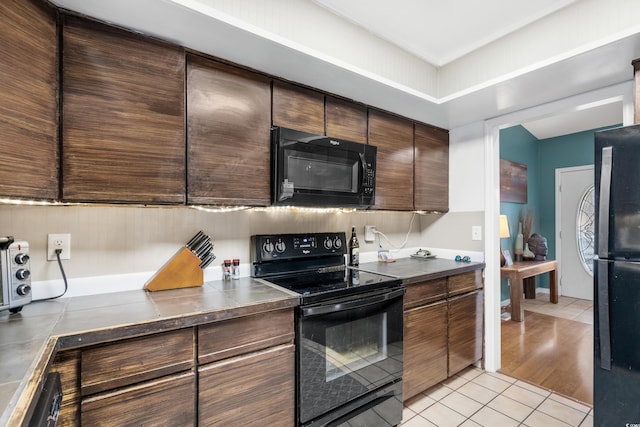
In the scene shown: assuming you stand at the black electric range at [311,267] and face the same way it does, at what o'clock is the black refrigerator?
The black refrigerator is roughly at 11 o'clock from the black electric range.

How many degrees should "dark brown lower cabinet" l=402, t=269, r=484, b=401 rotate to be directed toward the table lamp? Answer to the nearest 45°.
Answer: approximately 135° to its left

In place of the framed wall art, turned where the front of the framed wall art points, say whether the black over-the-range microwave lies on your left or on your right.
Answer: on your right

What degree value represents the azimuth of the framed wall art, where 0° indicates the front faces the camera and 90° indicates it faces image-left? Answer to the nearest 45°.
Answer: approximately 315°
